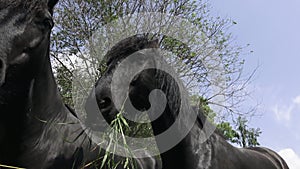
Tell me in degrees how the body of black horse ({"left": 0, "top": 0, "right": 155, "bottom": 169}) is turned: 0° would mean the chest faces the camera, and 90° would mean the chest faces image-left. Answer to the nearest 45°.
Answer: approximately 45°

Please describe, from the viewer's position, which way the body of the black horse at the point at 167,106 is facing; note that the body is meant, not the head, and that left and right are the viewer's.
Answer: facing the viewer and to the left of the viewer

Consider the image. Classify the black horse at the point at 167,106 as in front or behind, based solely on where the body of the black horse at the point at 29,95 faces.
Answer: behind

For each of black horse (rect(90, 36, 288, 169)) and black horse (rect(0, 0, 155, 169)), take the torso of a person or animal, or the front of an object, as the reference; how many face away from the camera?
0

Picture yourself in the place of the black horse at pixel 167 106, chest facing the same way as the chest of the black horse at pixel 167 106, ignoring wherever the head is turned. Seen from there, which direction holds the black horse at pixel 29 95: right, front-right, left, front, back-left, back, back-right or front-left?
front
